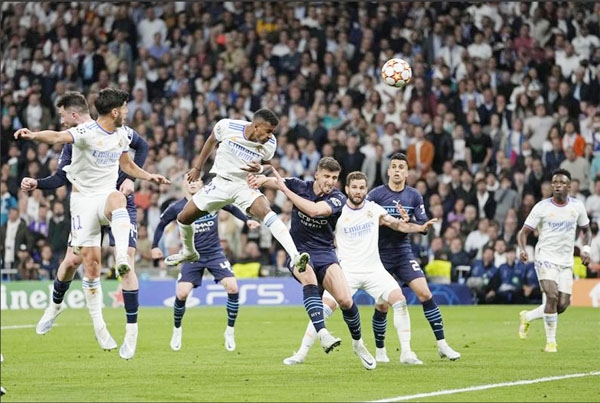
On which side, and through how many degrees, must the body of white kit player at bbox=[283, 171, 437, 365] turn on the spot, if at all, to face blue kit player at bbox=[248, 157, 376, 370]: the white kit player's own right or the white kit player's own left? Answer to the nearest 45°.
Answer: approximately 45° to the white kit player's own right

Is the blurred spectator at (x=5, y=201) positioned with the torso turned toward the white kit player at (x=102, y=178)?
yes

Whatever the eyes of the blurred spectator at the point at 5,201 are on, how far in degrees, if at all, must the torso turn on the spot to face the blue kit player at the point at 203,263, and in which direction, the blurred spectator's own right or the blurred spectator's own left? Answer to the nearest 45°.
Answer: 0° — they already face them

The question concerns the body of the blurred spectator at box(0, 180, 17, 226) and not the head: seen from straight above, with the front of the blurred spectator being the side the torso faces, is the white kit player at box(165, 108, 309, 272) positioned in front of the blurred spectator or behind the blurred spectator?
in front

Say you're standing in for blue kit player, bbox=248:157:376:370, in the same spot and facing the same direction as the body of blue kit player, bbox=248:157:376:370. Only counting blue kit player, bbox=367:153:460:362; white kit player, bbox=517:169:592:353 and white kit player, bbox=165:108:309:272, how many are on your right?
1

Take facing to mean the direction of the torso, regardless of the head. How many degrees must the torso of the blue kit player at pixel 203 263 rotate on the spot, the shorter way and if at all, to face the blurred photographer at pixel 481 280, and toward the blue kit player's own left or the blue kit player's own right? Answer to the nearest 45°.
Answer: approximately 135° to the blue kit player's own left

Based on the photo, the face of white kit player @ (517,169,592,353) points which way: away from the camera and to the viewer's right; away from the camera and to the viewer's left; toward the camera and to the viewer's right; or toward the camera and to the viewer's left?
toward the camera and to the viewer's left
